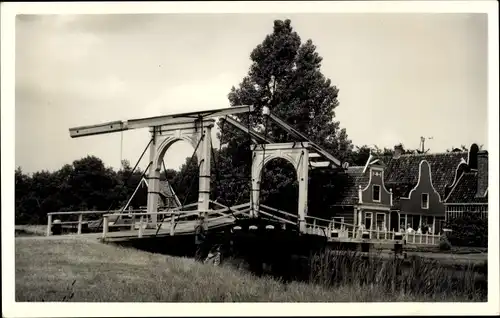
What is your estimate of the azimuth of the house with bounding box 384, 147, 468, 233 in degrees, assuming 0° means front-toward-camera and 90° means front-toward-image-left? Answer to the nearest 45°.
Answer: approximately 0°

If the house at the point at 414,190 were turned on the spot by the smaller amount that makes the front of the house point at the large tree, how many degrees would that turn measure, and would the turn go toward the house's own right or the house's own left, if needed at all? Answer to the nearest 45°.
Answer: approximately 90° to the house's own right
